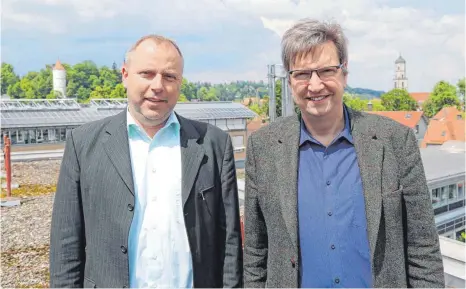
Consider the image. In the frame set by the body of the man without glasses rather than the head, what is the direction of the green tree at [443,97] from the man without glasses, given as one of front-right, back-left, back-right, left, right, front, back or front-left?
back-left

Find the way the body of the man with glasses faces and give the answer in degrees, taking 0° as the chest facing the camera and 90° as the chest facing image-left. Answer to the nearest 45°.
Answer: approximately 0°

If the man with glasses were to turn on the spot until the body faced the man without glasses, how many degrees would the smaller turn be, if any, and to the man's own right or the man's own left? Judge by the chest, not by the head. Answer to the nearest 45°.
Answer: approximately 90° to the man's own right

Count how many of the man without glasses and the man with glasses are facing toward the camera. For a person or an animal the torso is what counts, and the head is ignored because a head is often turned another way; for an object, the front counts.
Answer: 2

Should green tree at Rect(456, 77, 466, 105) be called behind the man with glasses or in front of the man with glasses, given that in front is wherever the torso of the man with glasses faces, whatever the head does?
behind

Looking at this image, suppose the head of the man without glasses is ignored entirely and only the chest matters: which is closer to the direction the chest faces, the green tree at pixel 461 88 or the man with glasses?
the man with glasses

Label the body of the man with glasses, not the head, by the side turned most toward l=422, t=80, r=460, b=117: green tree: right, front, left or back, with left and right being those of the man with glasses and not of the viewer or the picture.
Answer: back

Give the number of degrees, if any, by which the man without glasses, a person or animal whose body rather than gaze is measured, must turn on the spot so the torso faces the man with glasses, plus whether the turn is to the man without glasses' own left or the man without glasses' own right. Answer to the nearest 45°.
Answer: approximately 90° to the man without glasses' own left
